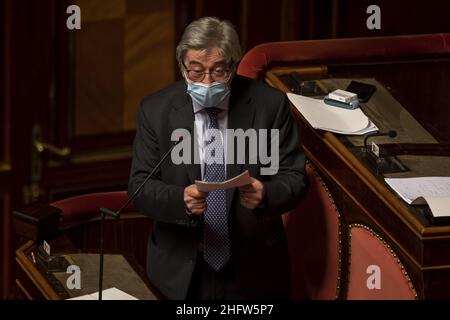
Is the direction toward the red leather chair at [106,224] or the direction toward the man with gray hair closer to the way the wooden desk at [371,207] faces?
the man with gray hair

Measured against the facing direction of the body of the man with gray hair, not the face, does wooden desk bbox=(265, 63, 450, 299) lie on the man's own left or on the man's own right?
on the man's own left

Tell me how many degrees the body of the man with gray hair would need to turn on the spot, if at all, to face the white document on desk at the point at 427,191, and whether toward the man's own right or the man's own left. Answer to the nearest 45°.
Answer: approximately 90° to the man's own left

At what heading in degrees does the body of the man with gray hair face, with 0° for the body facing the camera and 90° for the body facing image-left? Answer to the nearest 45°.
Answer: approximately 0°

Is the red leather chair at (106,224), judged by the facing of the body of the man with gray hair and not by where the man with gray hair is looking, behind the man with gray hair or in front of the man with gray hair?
behind
